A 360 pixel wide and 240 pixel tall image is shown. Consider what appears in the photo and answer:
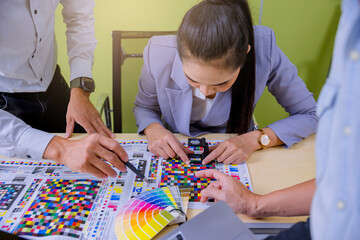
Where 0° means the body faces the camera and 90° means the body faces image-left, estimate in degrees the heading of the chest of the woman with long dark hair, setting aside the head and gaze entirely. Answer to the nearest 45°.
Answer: approximately 0°
